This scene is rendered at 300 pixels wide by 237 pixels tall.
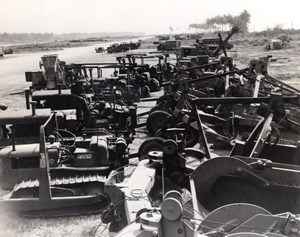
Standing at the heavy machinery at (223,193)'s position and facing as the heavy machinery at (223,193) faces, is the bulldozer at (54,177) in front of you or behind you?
in front

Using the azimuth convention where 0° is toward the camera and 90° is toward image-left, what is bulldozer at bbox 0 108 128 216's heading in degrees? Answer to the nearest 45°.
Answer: approximately 90°

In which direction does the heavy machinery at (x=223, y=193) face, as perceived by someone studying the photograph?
facing to the left of the viewer

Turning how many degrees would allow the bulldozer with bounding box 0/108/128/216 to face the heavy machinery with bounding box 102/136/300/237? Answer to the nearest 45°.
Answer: approximately 135° to its left
